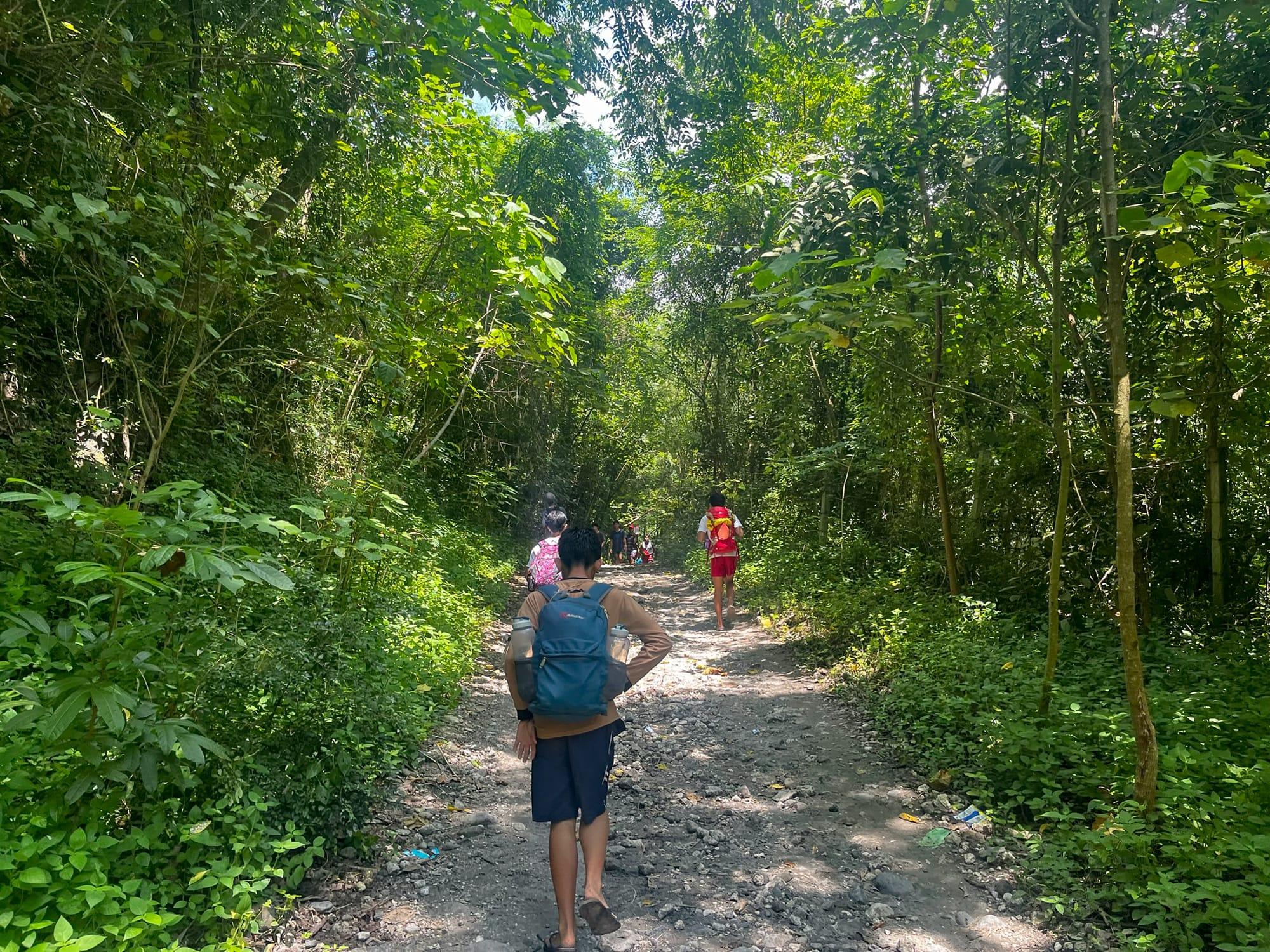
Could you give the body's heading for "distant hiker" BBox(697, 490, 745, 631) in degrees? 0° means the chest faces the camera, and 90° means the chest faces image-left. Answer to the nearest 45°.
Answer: approximately 180°

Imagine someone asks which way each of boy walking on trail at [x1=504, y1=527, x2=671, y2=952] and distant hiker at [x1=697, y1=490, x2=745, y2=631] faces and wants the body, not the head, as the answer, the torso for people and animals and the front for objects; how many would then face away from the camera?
2

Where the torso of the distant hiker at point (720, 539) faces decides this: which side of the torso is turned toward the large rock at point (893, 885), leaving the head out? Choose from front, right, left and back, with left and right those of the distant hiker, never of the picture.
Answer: back

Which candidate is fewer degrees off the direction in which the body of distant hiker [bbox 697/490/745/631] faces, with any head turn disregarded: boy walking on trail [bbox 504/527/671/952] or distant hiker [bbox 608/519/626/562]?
the distant hiker

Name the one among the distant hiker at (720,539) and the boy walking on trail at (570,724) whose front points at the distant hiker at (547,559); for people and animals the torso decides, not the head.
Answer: the boy walking on trail

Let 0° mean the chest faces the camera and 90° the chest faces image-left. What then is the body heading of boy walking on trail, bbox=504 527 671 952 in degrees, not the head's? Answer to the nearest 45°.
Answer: approximately 180°

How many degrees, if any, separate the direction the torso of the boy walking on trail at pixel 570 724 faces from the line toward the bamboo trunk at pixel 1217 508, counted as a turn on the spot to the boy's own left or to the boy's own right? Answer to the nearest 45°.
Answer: approximately 45° to the boy's own right

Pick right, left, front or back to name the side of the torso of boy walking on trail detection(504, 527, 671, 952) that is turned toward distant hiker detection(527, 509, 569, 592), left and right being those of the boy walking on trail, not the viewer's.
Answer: front

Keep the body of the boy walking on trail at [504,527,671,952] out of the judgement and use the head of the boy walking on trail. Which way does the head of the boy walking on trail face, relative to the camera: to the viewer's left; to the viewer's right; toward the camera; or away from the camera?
away from the camera

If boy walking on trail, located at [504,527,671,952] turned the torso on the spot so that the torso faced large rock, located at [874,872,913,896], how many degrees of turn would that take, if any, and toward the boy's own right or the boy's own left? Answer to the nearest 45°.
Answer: approximately 90° to the boy's own right
